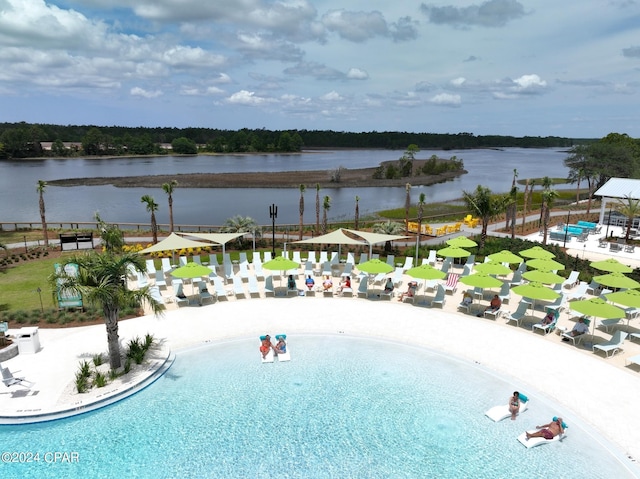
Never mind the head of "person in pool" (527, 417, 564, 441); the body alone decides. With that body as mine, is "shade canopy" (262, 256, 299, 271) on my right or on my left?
on my right

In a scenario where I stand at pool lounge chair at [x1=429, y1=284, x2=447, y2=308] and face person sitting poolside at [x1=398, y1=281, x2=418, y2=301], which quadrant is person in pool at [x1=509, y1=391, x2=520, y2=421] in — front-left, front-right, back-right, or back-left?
back-left

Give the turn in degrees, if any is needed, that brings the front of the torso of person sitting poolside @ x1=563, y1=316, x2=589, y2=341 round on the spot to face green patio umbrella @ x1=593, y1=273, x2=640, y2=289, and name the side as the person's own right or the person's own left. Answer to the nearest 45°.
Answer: approximately 135° to the person's own right

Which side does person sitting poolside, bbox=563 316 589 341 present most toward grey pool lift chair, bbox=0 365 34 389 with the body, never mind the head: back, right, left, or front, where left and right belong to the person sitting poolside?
front

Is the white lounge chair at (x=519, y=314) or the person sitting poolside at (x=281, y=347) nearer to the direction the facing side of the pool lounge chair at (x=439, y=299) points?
the person sitting poolside

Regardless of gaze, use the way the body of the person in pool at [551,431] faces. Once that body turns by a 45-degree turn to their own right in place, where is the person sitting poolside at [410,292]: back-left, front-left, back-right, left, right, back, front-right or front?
front-right

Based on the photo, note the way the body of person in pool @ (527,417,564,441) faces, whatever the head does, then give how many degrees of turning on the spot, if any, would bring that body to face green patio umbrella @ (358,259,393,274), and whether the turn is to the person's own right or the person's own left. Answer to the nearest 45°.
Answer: approximately 90° to the person's own right

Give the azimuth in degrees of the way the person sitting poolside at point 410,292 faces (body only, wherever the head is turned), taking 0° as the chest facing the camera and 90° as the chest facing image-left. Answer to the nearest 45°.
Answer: approximately 45°

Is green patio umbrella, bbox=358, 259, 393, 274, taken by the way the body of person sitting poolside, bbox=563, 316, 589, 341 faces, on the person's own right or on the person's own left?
on the person's own right

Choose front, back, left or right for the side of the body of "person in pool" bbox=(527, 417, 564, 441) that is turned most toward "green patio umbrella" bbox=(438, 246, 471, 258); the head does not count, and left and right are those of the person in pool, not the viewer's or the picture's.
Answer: right

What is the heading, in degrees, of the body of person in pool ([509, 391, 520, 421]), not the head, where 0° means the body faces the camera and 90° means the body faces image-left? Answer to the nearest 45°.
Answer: approximately 45°

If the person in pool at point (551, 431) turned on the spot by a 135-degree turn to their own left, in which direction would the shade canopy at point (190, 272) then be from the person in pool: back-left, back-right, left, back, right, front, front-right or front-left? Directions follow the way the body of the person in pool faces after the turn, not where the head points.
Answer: back
